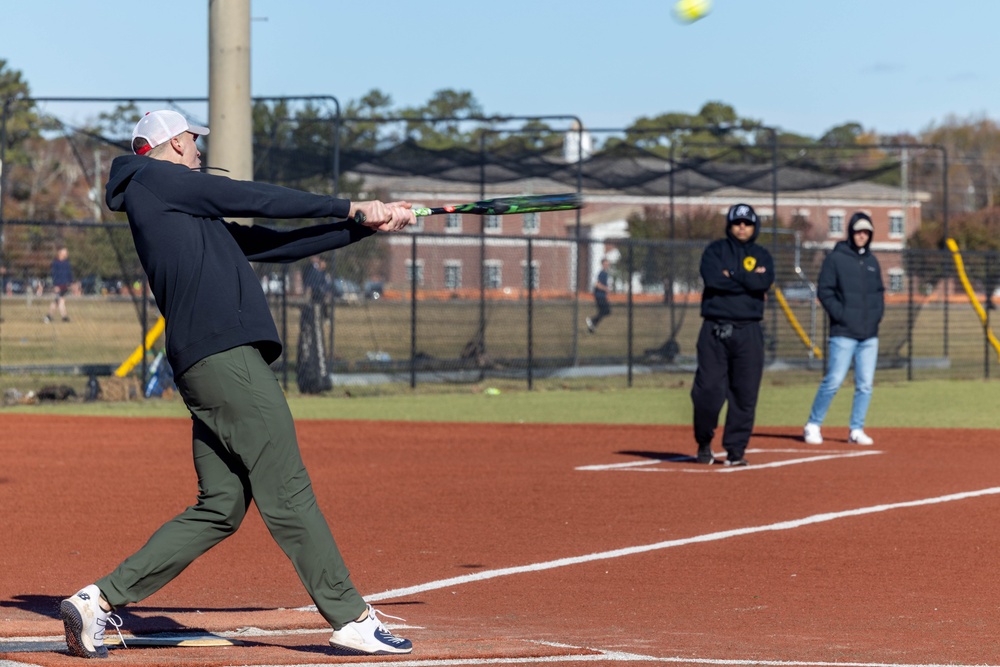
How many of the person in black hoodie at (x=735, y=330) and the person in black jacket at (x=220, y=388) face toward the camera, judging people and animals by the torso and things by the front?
1

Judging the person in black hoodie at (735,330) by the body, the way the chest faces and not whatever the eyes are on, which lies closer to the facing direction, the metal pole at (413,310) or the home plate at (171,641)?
the home plate

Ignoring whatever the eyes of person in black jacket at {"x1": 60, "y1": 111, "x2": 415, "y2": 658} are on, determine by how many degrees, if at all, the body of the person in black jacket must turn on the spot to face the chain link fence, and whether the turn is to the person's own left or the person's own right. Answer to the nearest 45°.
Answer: approximately 90° to the person's own left

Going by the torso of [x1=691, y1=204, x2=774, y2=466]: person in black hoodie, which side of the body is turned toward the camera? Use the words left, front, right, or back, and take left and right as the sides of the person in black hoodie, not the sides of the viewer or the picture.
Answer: front

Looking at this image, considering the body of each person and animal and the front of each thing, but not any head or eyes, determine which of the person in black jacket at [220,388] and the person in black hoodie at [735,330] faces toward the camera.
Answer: the person in black hoodie at [735,330]

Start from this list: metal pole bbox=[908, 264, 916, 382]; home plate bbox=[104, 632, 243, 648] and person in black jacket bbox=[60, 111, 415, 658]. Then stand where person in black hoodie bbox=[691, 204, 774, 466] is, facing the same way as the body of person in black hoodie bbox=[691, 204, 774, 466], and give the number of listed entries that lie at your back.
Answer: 1

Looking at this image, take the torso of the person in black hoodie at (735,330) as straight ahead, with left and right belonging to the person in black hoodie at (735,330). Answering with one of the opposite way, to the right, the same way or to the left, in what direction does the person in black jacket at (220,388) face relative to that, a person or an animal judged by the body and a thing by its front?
to the left

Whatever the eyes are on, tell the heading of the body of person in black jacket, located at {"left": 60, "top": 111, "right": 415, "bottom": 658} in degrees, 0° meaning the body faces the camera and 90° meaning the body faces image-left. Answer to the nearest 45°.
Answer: approximately 270°

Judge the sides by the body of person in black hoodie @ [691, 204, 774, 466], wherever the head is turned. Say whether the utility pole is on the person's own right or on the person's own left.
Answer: on the person's own right

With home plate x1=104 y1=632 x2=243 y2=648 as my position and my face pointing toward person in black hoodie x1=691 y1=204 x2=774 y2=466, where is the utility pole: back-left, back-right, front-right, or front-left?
front-left

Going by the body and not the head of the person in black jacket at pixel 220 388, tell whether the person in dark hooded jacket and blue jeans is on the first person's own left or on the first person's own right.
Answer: on the first person's own left

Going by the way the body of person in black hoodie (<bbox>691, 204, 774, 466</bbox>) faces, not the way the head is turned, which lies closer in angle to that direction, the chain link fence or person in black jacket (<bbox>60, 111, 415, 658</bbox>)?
the person in black jacket

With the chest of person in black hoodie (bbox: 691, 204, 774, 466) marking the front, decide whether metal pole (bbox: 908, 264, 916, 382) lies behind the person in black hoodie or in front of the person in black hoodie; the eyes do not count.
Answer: behind

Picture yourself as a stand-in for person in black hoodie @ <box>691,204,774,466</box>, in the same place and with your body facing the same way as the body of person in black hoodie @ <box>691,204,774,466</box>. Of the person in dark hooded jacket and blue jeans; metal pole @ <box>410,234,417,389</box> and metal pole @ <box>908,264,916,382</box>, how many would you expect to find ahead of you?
0

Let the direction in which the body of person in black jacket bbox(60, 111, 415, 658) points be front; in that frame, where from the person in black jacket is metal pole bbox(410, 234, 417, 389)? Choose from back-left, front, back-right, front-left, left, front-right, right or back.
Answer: left
